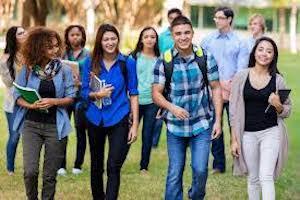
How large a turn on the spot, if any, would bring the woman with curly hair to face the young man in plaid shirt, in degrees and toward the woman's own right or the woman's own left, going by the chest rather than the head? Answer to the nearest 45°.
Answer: approximately 90° to the woman's own left

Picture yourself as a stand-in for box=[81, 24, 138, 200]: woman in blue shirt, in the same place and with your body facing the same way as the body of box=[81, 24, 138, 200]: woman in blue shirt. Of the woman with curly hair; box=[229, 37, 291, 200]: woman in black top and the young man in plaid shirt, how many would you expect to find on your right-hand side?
1

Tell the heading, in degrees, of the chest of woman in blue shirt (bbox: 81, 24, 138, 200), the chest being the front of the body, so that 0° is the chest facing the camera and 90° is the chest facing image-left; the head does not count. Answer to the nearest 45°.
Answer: approximately 0°

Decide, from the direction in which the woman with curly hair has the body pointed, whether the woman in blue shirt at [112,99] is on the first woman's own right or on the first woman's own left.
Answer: on the first woman's own left

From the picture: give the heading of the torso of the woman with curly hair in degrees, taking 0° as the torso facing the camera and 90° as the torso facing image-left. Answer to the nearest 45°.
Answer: approximately 0°

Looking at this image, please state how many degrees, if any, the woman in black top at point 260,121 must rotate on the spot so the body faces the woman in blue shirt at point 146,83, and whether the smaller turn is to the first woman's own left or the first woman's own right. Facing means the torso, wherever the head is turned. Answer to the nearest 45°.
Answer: approximately 135° to the first woman's own right

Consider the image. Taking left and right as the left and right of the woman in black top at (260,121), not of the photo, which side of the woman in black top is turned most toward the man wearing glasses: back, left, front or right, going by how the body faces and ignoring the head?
back
